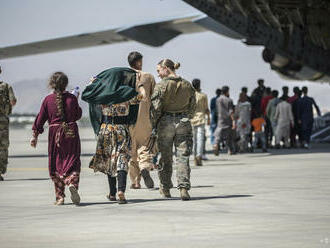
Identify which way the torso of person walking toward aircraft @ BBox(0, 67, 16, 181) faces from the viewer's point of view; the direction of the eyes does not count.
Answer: away from the camera

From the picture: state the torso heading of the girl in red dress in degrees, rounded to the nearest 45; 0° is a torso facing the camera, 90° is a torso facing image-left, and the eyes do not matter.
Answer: approximately 180°

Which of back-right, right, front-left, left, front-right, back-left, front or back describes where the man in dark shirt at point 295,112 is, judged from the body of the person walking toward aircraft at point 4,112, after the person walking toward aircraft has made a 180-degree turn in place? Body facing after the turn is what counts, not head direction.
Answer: back-left

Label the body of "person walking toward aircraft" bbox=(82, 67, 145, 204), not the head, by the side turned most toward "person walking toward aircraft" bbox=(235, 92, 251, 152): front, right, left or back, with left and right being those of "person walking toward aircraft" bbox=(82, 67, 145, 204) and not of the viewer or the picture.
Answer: front

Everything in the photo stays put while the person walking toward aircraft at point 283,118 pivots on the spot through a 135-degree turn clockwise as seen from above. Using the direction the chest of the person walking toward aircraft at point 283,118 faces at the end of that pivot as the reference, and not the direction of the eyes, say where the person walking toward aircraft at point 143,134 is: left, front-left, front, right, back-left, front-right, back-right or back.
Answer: front-right

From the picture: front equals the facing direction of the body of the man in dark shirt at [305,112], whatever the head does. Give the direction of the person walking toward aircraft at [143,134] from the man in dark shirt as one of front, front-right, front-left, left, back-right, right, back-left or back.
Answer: back

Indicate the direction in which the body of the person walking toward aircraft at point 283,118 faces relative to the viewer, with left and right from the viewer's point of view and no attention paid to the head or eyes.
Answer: facing away from the viewer

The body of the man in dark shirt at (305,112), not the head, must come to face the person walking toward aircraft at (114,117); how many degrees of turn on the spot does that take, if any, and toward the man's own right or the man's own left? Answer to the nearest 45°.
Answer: approximately 180°

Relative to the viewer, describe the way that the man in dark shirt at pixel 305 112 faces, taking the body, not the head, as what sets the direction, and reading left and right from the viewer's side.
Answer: facing away from the viewer

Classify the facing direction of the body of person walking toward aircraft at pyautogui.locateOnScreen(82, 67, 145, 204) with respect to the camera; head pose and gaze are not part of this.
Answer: away from the camera

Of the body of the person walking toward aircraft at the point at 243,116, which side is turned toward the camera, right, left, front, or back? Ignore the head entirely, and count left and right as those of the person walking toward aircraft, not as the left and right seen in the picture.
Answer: back

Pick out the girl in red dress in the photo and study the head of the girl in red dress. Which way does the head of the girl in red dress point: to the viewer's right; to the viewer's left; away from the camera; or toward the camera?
away from the camera
